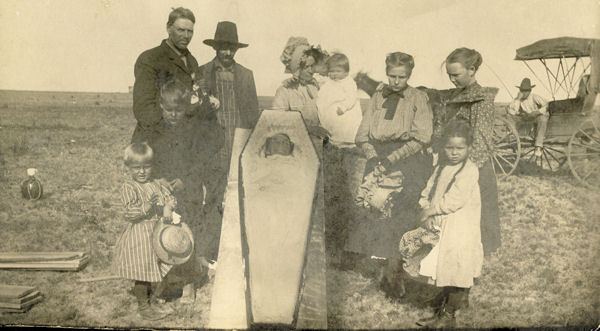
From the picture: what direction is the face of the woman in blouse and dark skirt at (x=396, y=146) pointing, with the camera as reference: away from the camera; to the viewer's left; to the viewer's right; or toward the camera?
toward the camera

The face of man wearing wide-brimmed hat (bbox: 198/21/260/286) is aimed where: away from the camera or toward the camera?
toward the camera

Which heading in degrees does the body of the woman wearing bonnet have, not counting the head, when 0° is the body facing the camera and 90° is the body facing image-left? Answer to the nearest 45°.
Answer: approximately 315°

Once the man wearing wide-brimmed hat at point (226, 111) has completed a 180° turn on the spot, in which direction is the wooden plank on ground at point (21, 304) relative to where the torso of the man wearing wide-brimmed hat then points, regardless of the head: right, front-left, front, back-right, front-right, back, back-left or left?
left

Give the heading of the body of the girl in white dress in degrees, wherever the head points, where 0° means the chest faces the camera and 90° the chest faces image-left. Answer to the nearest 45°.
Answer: approximately 45°

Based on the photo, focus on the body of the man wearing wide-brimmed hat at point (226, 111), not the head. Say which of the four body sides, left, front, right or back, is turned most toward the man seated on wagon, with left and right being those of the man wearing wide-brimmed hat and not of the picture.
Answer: left

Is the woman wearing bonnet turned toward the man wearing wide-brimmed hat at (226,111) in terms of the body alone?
no

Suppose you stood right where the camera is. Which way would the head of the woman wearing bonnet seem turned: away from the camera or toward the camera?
toward the camera

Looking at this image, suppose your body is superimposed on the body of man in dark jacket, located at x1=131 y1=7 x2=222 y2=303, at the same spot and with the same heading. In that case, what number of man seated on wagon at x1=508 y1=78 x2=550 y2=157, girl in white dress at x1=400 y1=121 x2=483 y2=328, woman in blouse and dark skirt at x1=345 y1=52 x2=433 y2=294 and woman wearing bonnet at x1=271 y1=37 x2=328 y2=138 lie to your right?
0

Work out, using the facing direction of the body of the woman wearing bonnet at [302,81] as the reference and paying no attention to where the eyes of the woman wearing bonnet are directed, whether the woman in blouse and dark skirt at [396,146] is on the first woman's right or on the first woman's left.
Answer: on the first woman's left

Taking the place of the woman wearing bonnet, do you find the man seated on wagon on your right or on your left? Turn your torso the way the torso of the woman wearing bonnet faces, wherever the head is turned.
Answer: on your left

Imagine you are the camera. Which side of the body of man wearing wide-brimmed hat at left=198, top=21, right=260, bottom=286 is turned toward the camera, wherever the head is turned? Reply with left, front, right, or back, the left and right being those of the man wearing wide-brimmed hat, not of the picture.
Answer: front

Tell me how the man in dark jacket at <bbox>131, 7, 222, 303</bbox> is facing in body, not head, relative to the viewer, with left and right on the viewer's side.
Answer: facing the viewer and to the right of the viewer

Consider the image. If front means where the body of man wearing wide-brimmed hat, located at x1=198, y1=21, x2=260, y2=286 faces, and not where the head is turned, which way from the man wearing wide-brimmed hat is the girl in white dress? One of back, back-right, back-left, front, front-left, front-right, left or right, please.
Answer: left

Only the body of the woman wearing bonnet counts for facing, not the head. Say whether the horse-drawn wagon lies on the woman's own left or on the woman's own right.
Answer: on the woman's own left

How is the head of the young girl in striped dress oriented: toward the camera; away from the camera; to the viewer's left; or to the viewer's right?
toward the camera
